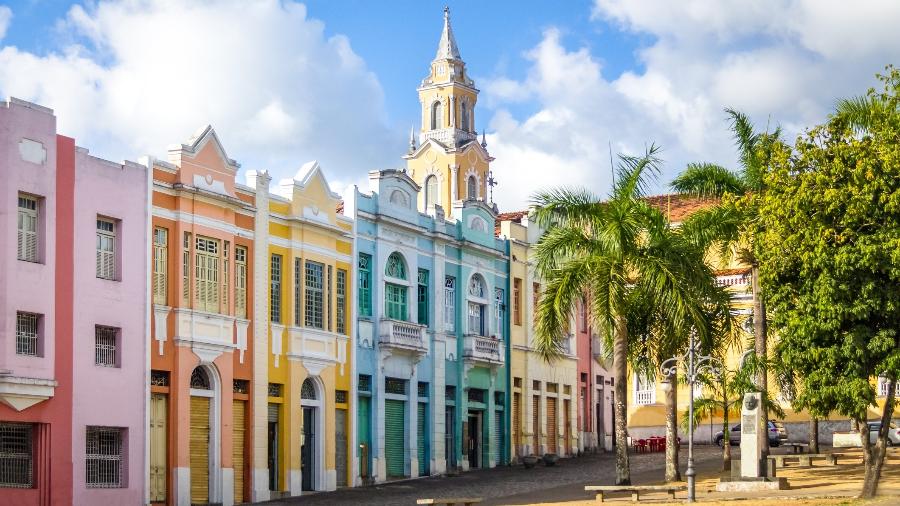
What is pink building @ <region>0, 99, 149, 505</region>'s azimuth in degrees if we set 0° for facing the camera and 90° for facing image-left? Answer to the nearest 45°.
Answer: approximately 315°

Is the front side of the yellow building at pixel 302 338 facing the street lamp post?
yes

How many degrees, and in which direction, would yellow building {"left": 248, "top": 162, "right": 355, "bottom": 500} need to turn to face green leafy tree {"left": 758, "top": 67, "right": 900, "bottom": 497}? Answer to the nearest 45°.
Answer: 0° — it already faces it

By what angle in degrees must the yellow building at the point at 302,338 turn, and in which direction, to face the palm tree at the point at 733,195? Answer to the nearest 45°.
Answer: approximately 45° to its left

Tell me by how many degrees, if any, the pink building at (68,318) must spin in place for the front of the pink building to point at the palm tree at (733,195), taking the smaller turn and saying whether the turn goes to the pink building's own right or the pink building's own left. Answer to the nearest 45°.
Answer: approximately 45° to the pink building's own left

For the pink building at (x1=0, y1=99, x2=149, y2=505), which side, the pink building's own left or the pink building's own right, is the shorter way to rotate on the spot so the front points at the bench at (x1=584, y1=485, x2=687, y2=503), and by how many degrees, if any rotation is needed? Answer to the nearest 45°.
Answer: approximately 45° to the pink building's own left

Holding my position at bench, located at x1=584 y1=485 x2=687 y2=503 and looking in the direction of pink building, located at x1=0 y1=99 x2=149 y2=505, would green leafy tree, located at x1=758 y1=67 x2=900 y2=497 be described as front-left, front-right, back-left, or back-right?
back-left

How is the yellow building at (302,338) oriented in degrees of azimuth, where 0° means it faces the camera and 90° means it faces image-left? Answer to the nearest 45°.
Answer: approximately 315°

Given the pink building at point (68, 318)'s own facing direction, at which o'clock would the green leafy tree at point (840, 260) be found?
The green leafy tree is roughly at 11 o'clock from the pink building.
